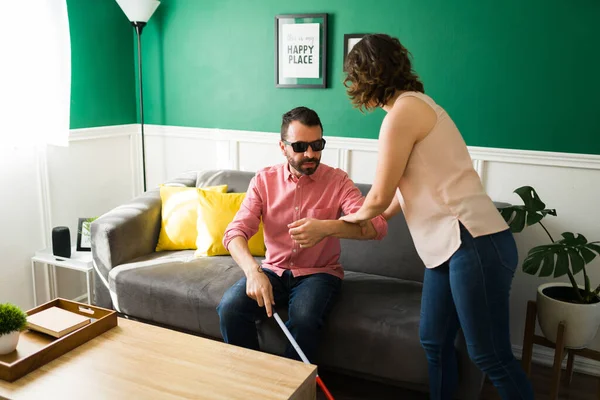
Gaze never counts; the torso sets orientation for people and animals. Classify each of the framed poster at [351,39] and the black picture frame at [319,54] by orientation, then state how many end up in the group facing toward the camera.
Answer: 2

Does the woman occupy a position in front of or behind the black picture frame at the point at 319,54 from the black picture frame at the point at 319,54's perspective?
in front

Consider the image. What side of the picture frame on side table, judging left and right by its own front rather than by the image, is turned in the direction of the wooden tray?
front

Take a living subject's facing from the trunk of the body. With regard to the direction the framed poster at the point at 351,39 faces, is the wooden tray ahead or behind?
ahead

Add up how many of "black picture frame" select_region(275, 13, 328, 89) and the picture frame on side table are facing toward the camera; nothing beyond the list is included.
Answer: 2

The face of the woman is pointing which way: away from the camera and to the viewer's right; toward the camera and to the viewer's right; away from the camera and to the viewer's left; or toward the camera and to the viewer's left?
away from the camera and to the viewer's left

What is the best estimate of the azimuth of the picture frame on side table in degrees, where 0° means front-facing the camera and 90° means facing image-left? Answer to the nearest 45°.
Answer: approximately 0°

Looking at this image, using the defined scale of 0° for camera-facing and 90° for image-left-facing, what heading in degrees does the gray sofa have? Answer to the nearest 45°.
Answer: approximately 45°

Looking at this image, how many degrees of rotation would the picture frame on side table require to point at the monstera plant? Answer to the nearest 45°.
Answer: approximately 45° to its left

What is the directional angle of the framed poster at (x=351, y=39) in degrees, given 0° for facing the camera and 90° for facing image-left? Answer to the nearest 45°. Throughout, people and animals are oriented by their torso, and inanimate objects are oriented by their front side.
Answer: approximately 0°

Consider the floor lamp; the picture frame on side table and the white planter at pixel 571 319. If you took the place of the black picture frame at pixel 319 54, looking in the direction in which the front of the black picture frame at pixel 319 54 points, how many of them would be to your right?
2

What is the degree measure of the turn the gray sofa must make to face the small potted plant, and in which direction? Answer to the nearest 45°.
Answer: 0° — it already faces it
